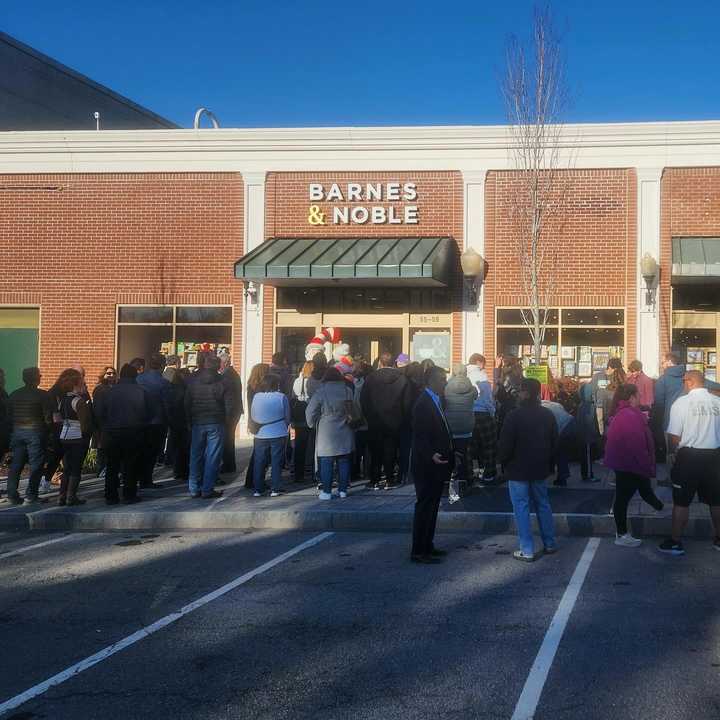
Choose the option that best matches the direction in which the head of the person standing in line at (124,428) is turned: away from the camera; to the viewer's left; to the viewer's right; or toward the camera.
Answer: away from the camera

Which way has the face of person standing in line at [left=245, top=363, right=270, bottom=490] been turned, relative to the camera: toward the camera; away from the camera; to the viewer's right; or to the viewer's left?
away from the camera

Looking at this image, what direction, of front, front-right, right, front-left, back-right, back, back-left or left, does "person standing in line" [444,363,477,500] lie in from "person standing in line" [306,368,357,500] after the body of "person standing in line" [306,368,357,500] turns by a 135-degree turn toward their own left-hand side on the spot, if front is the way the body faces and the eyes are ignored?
back-left

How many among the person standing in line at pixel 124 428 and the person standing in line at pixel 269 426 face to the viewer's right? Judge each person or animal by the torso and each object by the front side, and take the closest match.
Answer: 0

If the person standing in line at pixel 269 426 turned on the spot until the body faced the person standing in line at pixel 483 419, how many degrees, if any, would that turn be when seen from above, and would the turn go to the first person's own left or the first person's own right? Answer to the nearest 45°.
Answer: approximately 90° to the first person's own right

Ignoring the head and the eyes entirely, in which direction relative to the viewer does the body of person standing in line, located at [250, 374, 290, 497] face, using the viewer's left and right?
facing away from the viewer

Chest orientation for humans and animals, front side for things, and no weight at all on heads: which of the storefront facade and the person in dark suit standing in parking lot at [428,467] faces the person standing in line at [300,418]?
the storefront facade

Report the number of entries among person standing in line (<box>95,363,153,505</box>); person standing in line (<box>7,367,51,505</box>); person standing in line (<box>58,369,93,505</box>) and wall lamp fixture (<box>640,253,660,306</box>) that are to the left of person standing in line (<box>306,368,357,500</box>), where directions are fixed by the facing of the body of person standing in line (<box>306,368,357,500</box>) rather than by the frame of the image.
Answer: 3

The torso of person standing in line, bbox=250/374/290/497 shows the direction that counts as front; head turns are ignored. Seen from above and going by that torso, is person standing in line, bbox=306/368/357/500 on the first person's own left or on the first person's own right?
on the first person's own right

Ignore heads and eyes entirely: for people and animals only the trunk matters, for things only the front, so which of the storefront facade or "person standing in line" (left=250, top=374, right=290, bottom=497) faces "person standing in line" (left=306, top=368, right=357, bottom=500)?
the storefront facade

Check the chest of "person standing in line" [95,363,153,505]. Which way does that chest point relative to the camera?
away from the camera

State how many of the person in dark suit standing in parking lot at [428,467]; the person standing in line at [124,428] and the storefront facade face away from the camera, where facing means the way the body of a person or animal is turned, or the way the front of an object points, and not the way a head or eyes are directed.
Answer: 1
